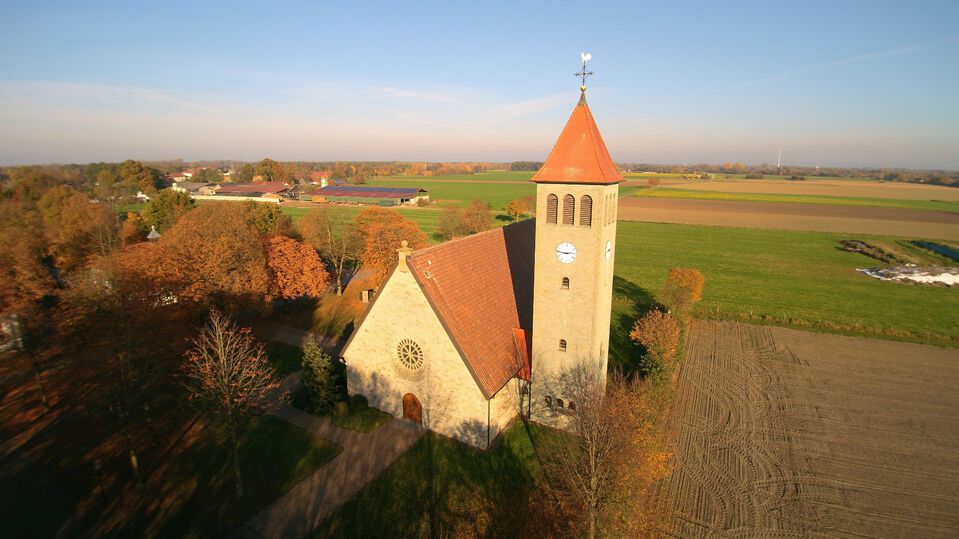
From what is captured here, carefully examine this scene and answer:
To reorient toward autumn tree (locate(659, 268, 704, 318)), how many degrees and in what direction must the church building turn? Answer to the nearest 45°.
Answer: approximately 180°

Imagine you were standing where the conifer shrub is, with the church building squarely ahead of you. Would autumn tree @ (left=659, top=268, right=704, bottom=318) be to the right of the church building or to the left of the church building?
left

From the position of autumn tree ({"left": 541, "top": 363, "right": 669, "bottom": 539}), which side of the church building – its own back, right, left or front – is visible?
left

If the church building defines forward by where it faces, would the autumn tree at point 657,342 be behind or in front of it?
behind

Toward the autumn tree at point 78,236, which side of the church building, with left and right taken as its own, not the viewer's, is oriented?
right

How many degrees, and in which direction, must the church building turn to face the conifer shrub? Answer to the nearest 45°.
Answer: approximately 45° to its right

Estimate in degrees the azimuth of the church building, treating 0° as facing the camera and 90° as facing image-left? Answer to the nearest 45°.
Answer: approximately 45°

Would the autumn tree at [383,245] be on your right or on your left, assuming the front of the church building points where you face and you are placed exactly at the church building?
on your right

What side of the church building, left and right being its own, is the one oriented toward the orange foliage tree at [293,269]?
right

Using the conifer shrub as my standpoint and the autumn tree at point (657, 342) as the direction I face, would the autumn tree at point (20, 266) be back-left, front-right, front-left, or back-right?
back-left

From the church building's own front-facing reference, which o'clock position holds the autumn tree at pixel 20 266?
The autumn tree is roughly at 2 o'clock from the church building.
